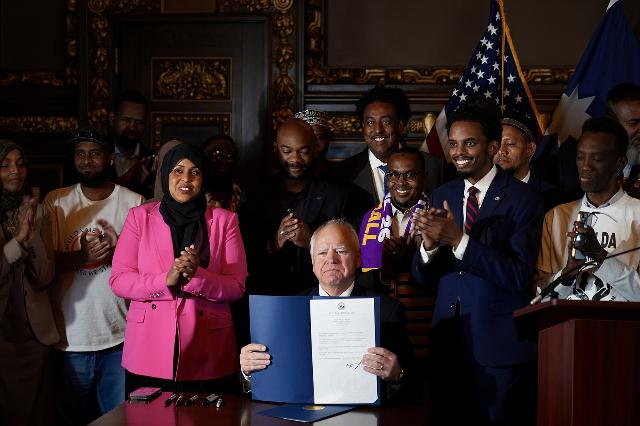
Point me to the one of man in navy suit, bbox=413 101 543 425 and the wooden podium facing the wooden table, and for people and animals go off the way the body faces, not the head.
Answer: the man in navy suit

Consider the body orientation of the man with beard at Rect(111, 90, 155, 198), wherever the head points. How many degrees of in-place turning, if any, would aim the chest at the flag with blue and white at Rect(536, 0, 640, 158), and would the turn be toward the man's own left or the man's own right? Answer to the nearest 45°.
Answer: approximately 90° to the man's own left

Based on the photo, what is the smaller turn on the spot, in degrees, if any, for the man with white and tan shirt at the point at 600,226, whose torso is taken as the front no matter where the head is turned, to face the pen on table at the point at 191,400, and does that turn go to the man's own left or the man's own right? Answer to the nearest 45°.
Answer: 0° — they already face it

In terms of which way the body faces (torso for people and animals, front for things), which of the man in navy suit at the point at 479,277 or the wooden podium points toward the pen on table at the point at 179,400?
the man in navy suit
